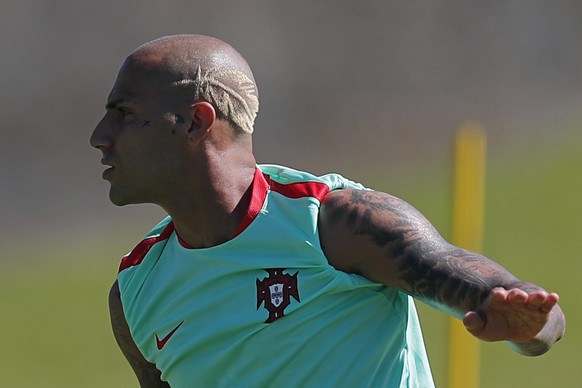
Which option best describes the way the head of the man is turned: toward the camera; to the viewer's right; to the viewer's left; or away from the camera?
to the viewer's left

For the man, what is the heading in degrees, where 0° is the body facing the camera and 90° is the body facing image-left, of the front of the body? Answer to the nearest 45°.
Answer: approximately 45°

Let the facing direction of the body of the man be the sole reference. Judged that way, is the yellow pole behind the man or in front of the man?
behind
